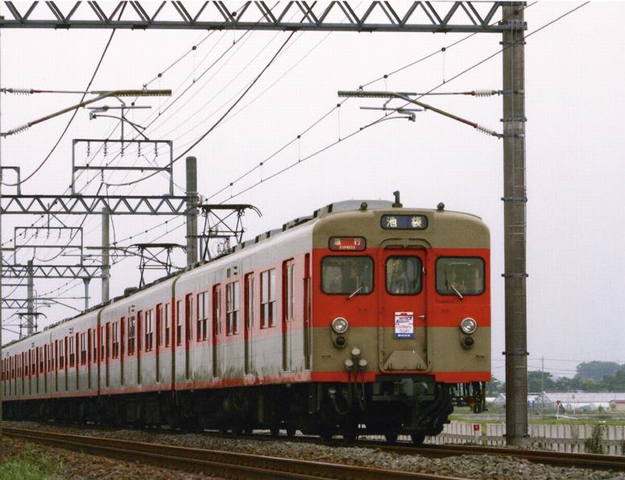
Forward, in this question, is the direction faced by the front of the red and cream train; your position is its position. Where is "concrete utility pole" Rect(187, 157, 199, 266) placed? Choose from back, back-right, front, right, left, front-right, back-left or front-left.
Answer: back-left

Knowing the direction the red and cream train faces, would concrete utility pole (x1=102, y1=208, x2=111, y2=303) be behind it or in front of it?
behind

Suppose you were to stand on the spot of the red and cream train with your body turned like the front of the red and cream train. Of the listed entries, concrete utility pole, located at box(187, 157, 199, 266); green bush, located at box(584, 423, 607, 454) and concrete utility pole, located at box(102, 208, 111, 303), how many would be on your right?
0

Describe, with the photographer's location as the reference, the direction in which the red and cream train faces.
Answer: facing the viewer and to the right of the viewer

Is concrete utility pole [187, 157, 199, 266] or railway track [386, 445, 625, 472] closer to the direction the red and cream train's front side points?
the railway track

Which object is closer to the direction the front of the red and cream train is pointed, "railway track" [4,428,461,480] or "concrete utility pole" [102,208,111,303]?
the railway track

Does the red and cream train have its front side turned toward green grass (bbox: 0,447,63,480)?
no

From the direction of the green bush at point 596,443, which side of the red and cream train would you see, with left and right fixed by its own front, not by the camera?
front

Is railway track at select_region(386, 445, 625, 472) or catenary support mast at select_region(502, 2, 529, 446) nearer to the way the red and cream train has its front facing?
the railway track

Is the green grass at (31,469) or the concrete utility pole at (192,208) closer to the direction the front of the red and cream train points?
the green grass
